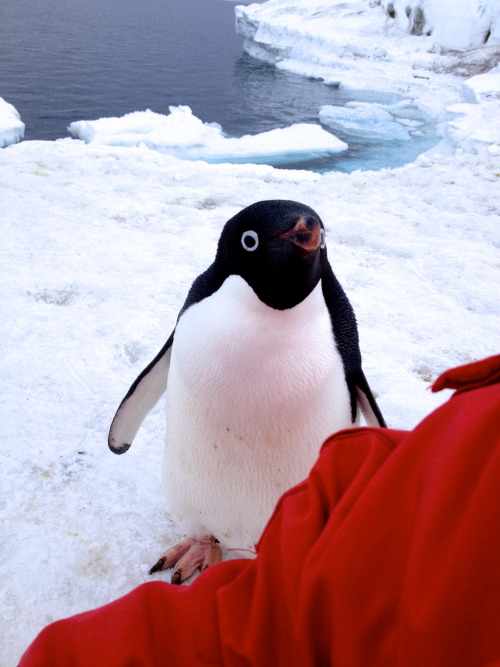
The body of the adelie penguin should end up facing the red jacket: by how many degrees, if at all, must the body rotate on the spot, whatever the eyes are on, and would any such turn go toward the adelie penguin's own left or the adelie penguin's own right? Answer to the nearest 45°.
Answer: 0° — it already faces it

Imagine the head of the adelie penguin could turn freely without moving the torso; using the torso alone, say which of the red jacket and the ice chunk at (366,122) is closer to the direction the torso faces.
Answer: the red jacket

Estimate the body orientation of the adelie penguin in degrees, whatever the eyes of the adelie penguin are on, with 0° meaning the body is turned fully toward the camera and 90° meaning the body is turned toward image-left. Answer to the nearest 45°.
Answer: approximately 0°

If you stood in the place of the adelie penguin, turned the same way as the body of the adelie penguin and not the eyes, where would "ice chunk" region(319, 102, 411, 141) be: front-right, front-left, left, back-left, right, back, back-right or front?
back

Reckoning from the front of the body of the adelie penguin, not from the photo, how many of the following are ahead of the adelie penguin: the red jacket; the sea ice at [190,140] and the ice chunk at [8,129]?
1

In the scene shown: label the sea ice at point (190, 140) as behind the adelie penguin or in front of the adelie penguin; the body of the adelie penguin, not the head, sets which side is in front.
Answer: behind
